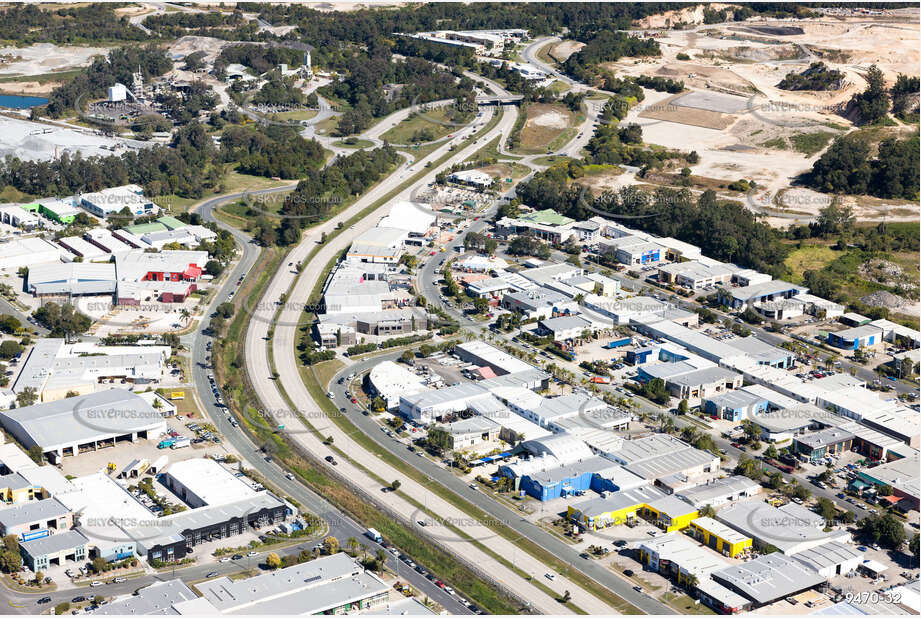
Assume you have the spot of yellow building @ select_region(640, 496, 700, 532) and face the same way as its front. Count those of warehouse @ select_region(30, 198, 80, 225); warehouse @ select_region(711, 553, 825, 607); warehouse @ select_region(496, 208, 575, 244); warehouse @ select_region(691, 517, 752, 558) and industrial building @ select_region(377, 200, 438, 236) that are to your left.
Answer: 2

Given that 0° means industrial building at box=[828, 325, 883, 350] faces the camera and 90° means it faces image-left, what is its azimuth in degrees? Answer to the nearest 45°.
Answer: approximately 45°

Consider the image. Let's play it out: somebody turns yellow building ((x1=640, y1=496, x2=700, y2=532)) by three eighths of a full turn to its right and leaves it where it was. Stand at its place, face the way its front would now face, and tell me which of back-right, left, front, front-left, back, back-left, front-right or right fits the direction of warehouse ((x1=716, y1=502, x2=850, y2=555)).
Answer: right

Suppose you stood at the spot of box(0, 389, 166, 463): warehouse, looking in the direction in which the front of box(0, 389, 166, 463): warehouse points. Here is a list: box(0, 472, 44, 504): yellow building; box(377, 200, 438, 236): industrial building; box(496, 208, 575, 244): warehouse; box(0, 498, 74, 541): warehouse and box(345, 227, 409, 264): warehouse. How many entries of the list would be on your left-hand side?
3

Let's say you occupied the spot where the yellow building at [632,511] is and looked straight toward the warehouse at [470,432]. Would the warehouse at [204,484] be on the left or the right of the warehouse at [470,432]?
left

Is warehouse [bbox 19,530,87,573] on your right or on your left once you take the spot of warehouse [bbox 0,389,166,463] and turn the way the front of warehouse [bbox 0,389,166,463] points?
on your right

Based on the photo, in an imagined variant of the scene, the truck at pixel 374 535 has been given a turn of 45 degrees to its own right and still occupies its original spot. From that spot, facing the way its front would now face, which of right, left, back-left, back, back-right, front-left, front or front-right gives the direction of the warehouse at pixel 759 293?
back-left

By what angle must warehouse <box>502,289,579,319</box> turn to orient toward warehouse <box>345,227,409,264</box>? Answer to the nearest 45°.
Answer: approximately 90° to its right

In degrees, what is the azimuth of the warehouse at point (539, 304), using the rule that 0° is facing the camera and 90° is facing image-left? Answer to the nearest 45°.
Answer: approximately 45°

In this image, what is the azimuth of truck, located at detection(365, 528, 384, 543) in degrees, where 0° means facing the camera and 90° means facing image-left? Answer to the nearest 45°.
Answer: approximately 315°

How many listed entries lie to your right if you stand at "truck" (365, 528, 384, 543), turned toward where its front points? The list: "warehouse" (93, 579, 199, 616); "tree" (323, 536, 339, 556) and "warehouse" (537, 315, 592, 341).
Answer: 2

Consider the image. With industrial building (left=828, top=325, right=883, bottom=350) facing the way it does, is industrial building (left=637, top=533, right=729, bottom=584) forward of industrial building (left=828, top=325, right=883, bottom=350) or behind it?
forward

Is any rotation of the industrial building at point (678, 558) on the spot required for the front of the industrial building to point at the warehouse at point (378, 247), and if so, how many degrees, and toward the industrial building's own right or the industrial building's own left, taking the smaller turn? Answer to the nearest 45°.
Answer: approximately 90° to the industrial building's own right

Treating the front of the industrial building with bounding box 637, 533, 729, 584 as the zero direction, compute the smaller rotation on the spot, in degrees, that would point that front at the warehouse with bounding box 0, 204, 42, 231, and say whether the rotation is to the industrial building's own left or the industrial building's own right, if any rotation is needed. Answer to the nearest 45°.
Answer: approximately 90° to the industrial building's own right
